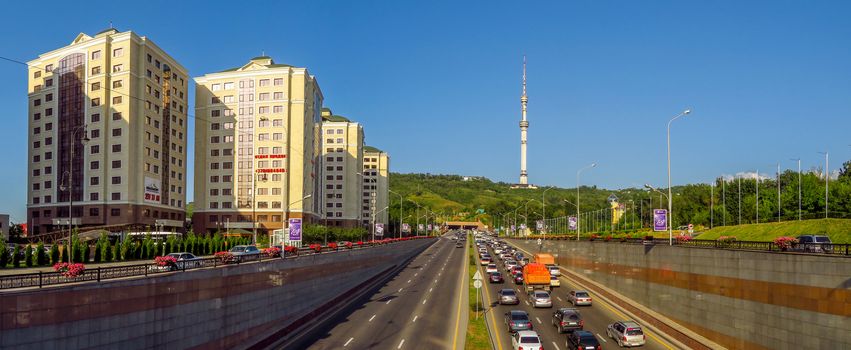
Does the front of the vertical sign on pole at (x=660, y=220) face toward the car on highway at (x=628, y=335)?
yes

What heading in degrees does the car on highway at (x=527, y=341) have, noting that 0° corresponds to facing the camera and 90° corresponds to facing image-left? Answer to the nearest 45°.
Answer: approximately 180°

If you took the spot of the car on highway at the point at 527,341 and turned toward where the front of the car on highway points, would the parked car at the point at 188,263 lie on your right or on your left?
on your left

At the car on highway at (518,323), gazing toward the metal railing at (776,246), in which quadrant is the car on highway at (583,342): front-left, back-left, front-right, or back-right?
front-right

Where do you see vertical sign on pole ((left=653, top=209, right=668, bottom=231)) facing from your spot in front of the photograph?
facing the viewer

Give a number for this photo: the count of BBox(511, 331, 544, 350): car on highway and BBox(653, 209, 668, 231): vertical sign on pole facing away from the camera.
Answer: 1

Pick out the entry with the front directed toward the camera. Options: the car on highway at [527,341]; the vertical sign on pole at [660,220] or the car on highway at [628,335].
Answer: the vertical sign on pole

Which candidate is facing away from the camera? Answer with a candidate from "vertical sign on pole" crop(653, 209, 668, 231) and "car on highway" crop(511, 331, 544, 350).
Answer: the car on highway

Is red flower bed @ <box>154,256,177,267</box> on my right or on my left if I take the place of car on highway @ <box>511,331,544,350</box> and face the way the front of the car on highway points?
on my left

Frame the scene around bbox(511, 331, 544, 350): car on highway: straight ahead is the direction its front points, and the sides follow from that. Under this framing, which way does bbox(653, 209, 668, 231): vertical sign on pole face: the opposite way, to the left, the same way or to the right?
the opposite way

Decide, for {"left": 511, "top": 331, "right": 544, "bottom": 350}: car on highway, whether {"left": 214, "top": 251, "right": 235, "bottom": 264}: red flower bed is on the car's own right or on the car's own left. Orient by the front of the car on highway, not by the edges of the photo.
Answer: on the car's own left

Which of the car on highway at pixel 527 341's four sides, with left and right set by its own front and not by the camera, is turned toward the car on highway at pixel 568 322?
front
